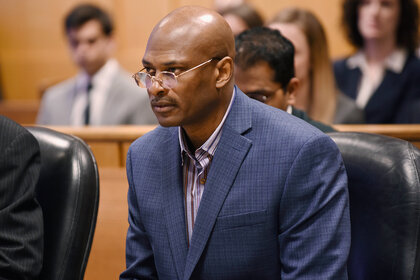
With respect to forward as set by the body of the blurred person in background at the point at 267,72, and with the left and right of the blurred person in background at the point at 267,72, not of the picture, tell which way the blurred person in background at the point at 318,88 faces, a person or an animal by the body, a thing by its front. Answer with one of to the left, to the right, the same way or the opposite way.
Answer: the same way

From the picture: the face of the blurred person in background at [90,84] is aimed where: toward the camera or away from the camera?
toward the camera

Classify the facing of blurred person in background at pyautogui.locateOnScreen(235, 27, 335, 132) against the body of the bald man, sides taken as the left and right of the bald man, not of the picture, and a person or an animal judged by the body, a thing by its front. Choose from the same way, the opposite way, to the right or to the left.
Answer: the same way

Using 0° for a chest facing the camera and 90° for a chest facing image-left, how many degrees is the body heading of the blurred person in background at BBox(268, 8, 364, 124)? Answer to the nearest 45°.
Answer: approximately 45°

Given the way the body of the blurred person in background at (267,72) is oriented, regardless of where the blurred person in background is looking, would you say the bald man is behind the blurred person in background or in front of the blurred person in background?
in front

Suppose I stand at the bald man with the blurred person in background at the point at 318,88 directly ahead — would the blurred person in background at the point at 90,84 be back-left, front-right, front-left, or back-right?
front-left

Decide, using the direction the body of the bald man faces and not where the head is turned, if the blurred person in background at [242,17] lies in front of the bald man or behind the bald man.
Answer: behind

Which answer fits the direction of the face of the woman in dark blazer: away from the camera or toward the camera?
toward the camera

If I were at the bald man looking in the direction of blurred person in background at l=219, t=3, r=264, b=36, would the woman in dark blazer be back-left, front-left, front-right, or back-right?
front-right

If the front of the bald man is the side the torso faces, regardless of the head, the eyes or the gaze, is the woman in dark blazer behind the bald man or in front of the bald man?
behind

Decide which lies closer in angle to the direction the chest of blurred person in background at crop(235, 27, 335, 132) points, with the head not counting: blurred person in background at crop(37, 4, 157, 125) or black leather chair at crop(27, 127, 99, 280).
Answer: the black leather chair

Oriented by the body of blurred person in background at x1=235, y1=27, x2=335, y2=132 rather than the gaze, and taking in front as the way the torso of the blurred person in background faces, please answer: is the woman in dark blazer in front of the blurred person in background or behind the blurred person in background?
behind

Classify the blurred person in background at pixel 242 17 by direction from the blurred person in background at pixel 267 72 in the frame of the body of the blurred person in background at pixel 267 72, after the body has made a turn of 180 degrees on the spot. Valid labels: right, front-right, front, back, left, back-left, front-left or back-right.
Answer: front-left

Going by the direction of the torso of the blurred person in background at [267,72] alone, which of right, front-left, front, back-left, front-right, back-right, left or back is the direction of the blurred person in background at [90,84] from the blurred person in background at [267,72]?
right

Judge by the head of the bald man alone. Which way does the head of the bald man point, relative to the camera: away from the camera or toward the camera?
toward the camera

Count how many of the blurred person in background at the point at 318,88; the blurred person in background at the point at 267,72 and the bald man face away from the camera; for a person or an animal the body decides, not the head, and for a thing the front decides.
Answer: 0

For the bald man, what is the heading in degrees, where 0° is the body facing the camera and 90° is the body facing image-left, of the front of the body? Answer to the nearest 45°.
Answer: approximately 45°
